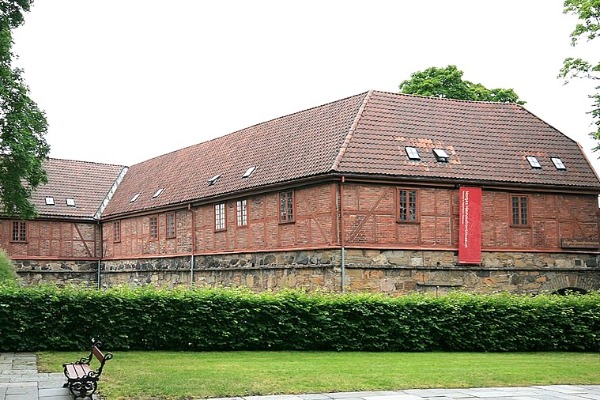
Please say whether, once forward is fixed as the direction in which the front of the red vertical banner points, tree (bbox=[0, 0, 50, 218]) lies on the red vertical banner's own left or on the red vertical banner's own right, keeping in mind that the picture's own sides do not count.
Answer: on the red vertical banner's own right

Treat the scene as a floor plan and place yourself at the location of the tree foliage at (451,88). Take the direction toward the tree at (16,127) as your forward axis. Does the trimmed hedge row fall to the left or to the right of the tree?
left

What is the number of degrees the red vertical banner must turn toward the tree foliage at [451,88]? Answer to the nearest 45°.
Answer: approximately 180°

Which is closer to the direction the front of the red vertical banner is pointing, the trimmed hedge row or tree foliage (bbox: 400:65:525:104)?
the trimmed hedge row

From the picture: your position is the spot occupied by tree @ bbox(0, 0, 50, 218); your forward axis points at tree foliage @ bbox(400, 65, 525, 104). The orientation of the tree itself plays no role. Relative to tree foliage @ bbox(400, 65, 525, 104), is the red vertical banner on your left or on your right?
right

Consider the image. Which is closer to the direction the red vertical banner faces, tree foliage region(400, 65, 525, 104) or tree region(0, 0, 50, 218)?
the tree

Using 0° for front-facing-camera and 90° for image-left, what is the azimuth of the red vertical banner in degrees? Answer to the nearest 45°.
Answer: approximately 0°
